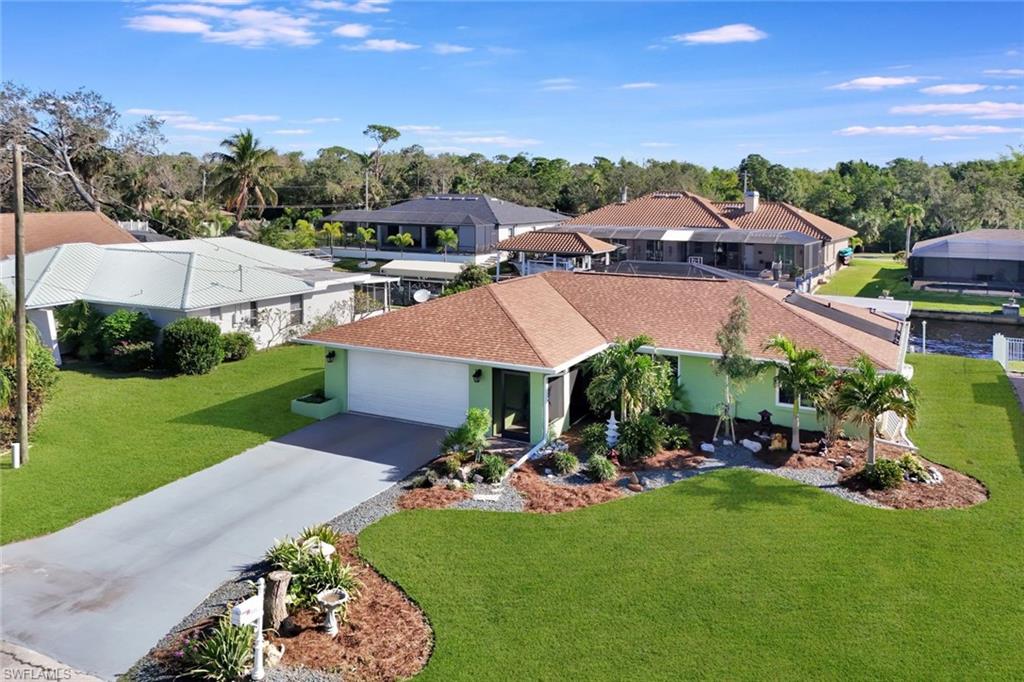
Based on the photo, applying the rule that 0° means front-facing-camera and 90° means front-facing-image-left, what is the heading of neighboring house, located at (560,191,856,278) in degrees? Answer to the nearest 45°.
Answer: approximately 180°

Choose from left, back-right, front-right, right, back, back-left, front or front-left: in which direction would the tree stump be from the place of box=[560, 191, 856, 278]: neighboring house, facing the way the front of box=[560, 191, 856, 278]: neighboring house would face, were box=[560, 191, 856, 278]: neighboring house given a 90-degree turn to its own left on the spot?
left

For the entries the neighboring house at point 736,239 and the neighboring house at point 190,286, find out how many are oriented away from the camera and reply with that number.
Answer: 1

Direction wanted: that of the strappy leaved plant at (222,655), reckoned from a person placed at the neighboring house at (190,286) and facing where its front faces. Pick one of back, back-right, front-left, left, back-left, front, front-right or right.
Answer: front-left

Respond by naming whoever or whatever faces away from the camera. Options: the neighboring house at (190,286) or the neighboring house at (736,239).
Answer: the neighboring house at (736,239)

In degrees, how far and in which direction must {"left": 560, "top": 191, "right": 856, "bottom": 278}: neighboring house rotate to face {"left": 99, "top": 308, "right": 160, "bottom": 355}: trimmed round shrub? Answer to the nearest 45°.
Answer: approximately 135° to its left

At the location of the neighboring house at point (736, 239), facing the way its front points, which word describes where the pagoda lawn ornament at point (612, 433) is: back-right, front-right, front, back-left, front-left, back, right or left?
back

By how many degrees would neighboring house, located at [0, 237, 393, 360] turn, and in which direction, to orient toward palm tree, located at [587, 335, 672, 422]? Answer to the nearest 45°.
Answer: approximately 90° to its left

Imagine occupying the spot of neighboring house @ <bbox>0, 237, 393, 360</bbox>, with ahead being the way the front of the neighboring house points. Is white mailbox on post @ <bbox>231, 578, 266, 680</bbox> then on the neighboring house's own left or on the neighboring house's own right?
on the neighboring house's own left

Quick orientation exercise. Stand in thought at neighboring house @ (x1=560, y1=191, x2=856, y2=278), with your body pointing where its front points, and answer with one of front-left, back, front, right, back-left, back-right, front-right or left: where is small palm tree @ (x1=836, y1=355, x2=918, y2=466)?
back

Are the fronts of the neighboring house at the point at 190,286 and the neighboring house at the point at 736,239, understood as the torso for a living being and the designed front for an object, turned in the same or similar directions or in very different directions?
very different directions

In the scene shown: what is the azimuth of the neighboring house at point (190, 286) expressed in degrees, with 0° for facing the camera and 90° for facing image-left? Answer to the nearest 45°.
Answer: approximately 45°
